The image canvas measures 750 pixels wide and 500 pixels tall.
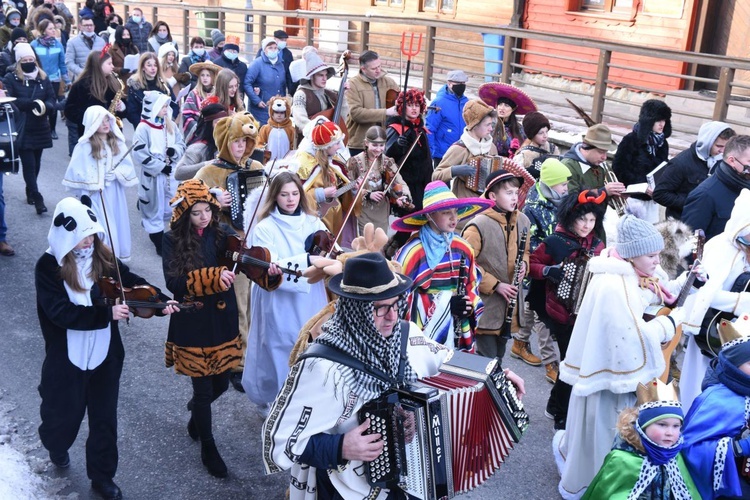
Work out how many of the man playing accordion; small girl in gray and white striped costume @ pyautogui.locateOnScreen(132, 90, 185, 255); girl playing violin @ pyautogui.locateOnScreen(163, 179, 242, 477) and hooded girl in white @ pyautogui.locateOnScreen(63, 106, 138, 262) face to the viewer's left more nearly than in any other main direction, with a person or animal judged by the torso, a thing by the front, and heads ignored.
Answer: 0

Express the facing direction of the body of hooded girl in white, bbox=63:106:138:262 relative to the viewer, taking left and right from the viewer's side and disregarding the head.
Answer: facing the viewer and to the right of the viewer

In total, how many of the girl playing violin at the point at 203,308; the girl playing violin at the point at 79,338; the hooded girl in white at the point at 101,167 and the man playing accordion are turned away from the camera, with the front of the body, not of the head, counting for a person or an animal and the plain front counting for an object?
0

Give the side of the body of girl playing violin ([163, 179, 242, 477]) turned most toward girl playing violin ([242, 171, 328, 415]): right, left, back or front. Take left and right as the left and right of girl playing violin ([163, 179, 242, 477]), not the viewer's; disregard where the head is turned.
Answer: left

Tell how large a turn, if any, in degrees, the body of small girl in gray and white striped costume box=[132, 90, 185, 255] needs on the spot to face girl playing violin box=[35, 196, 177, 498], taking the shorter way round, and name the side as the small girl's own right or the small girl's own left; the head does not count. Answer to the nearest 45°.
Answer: approximately 45° to the small girl's own right

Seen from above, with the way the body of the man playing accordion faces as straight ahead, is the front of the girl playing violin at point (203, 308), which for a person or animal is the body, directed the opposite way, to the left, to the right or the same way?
the same way

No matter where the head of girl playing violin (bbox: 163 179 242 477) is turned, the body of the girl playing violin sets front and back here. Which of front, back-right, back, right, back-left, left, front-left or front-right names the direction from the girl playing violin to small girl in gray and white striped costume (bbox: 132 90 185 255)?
back-left

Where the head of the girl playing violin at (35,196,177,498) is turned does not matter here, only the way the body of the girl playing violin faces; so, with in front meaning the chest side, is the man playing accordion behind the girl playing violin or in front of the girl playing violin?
in front

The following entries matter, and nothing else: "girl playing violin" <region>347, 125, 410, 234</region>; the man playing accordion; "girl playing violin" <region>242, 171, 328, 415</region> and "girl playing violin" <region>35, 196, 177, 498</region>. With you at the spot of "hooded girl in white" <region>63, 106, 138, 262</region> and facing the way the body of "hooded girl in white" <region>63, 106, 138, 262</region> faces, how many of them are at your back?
0

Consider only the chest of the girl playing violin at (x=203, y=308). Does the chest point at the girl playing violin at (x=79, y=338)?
no

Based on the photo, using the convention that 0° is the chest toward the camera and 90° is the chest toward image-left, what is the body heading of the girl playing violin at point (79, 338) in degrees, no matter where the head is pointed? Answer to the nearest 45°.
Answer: approximately 315°

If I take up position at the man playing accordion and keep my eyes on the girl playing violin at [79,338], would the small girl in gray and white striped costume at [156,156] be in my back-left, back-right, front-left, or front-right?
front-right

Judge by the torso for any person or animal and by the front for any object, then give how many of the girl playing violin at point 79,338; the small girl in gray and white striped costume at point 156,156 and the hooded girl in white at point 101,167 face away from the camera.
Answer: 0

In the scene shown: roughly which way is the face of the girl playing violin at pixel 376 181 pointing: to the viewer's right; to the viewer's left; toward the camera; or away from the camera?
toward the camera

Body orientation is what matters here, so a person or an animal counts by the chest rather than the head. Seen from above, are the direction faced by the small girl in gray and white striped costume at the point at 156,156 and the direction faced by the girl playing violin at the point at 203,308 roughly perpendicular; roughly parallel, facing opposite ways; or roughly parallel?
roughly parallel

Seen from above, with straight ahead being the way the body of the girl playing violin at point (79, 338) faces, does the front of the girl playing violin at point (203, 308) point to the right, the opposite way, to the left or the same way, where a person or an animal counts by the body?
the same way
